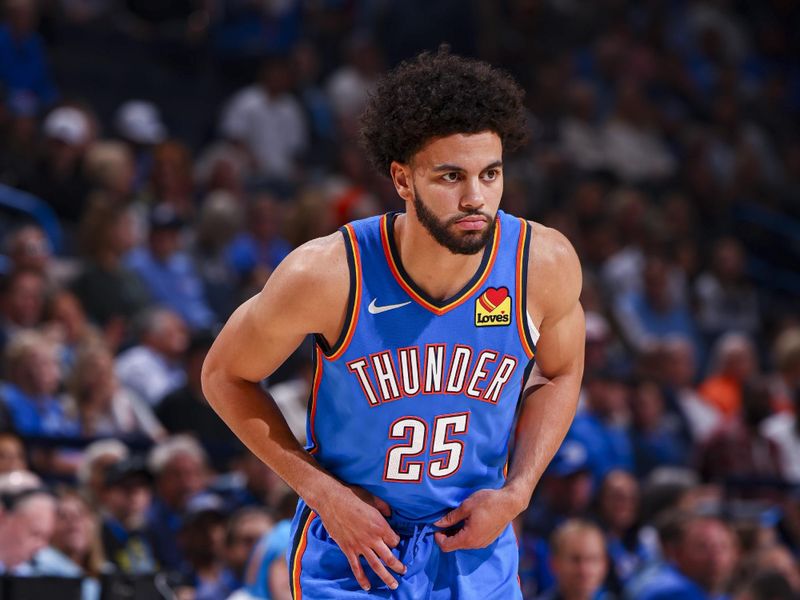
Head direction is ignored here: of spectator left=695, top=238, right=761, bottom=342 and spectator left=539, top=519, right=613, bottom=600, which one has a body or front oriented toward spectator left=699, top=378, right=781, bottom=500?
spectator left=695, top=238, right=761, bottom=342

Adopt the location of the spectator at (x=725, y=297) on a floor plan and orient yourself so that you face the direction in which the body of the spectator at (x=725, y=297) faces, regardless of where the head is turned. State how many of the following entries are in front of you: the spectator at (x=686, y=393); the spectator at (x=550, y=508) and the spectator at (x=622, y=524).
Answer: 3

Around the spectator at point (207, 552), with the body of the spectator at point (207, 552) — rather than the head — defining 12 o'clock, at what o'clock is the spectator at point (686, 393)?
the spectator at point (686, 393) is roughly at 9 o'clock from the spectator at point (207, 552).

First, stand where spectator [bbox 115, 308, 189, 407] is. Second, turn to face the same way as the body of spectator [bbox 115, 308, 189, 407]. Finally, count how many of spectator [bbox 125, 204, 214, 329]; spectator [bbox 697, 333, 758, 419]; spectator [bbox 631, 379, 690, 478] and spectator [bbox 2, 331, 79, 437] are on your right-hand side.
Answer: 1

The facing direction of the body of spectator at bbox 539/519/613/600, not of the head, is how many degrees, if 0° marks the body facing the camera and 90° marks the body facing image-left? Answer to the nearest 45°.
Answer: approximately 0°

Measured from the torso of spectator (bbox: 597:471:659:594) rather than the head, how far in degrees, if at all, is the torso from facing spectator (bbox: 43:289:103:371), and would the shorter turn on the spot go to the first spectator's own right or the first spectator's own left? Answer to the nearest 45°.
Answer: approximately 90° to the first spectator's own right

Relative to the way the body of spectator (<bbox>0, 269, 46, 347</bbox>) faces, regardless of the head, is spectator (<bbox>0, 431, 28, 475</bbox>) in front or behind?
in front

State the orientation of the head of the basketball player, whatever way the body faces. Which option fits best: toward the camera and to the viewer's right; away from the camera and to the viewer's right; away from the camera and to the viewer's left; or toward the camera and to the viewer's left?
toward the camera and to the viewer's right

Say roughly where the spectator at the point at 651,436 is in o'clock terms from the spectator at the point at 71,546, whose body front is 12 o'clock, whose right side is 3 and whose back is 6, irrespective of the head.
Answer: the spectator at the point at 651,436 is roughly at 8 o'clock from the spectator at the point at 71,546.

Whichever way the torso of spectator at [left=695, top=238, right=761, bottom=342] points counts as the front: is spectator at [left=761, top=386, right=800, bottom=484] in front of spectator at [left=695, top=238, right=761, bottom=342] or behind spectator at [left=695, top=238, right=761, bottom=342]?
in front

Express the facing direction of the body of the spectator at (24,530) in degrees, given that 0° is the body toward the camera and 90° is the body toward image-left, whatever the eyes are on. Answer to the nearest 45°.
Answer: approximately 315°

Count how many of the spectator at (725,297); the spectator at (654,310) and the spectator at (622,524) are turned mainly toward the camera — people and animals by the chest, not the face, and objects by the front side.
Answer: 3
